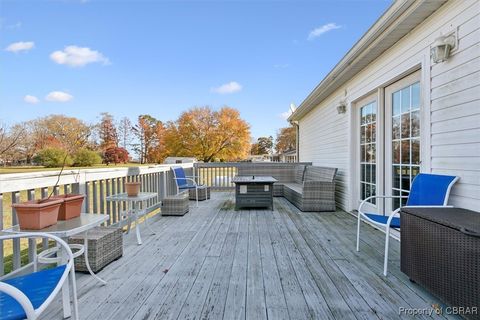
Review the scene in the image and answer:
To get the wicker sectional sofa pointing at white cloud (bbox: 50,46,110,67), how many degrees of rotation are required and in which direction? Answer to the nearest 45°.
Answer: approximately 90° to its right

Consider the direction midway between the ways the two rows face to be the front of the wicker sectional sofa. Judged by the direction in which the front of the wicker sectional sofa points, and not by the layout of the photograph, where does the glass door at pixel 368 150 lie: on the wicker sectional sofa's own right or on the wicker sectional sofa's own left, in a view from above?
on the wicker sectional sofa's own left

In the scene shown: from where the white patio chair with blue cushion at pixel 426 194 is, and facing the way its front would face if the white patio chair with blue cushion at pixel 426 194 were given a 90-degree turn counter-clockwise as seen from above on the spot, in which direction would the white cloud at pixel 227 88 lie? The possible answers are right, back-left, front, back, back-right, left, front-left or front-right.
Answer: back

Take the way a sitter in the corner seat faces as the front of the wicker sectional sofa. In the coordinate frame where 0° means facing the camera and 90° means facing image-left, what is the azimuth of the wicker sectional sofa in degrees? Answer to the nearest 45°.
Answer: approximately 45°

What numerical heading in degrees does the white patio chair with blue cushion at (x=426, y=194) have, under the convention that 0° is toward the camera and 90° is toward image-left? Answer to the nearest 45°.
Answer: approximately 45°

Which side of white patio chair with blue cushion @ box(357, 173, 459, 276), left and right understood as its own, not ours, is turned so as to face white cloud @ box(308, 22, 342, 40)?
right
